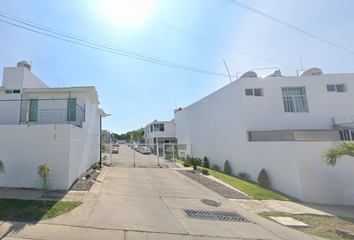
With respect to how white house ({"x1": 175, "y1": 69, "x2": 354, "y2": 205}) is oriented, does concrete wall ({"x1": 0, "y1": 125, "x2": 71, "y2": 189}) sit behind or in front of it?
in front

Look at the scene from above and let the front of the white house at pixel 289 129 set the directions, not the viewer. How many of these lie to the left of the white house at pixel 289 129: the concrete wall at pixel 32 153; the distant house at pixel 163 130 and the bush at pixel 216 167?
0

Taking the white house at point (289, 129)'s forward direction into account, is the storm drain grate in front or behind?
in front

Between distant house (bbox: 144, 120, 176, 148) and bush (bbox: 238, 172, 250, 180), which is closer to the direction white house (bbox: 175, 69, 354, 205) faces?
the bush
